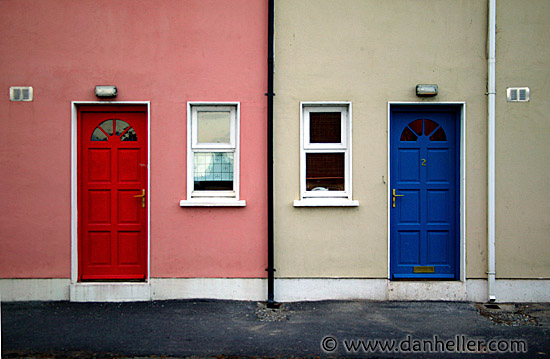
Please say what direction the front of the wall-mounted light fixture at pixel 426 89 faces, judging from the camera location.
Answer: facing the viewer

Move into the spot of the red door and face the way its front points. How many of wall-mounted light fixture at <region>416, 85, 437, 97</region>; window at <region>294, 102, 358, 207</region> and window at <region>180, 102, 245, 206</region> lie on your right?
0

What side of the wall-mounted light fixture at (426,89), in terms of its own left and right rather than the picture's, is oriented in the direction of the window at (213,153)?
right

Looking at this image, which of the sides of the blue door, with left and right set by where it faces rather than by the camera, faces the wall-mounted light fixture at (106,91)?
right

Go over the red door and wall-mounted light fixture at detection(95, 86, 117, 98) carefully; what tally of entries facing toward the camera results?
2

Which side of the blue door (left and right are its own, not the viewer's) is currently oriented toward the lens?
front

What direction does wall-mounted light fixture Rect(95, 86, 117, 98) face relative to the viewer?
toward the camera

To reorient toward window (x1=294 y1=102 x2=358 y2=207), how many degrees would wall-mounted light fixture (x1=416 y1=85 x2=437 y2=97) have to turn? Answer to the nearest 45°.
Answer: approximately 90° to its right

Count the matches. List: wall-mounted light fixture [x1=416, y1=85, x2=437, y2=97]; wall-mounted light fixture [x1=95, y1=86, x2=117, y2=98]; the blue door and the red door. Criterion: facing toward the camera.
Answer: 4
